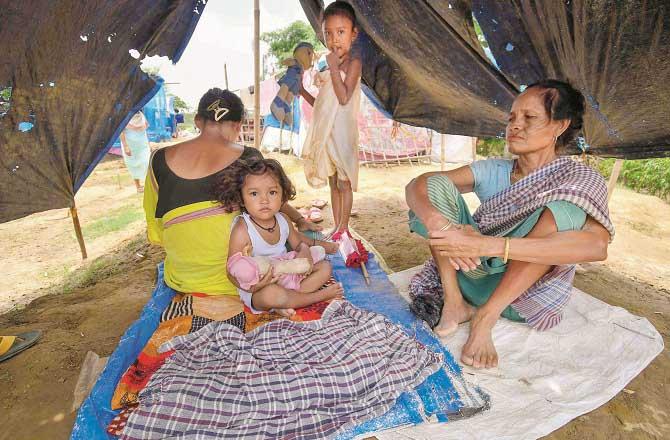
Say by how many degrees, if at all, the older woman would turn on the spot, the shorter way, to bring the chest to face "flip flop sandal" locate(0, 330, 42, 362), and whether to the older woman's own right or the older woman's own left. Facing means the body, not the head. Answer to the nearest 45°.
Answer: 0° — they already face it

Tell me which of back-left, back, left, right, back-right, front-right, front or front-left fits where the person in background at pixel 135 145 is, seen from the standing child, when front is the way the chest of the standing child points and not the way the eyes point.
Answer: right

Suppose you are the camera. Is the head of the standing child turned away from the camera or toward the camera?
toward the camera

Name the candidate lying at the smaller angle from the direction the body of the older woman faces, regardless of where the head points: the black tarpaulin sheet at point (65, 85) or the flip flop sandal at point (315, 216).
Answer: the black tarpaulin sheet

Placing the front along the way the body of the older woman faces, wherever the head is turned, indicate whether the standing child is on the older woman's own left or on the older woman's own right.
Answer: on the older woman's own right

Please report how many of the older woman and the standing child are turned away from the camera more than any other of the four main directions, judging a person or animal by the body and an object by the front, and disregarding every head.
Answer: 0

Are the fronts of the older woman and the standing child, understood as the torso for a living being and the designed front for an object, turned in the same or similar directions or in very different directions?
same or similar directions

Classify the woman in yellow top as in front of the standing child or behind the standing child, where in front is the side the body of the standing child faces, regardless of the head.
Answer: in front

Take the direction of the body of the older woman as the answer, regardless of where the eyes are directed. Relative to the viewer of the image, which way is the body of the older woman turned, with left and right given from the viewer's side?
facing the viewer and to the left of the viewer

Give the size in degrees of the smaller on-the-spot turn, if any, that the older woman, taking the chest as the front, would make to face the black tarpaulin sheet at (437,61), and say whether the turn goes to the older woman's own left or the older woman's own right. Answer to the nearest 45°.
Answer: approximately 90° to the older woman's own right

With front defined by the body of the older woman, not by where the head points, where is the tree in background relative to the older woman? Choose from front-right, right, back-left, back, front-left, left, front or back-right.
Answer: right

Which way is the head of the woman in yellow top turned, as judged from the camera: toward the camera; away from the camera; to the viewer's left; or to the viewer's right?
away from the camera

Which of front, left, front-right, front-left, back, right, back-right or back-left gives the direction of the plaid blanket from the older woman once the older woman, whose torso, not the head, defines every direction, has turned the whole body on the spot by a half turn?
back
